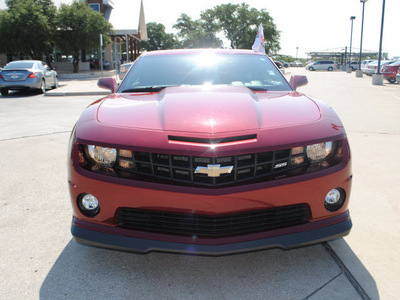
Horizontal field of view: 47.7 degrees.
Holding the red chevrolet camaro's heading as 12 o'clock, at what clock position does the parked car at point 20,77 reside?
The parked car is roughly at 5 o'clock from the red chevrolet camaro.

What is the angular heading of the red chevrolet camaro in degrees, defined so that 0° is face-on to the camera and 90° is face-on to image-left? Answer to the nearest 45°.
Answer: approximately 0°

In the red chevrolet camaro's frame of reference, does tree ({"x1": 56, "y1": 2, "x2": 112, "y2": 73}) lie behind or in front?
behind

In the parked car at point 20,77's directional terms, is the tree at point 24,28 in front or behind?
in front

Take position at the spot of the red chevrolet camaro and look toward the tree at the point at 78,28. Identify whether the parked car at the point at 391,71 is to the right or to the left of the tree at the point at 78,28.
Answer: right

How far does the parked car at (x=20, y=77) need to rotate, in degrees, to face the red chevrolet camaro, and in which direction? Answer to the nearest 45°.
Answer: approximately 135° to its right

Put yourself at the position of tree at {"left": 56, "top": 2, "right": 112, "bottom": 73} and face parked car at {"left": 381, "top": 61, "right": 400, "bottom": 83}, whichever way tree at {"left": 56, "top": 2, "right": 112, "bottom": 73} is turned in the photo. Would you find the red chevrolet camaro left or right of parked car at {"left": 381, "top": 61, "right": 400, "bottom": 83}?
right

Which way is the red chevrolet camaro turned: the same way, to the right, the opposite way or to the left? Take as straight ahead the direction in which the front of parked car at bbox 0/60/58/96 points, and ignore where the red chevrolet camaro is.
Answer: the opposite way

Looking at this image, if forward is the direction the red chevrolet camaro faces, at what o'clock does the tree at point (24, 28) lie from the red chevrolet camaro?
The tree is roughly at 5 o'clock from the red chevrolet camaro.

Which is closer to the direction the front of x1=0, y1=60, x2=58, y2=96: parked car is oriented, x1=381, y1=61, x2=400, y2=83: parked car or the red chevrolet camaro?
the parked car

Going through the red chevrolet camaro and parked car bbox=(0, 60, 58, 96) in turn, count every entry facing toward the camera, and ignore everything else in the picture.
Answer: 1

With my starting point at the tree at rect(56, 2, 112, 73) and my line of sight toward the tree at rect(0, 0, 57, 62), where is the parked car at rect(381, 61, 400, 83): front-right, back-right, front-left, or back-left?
back-left
